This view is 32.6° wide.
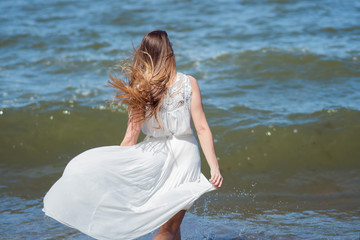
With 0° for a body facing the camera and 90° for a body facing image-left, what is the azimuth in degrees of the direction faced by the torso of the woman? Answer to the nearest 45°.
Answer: approximately 180°

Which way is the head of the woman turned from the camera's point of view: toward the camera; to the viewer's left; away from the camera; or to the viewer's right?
away from the camera
